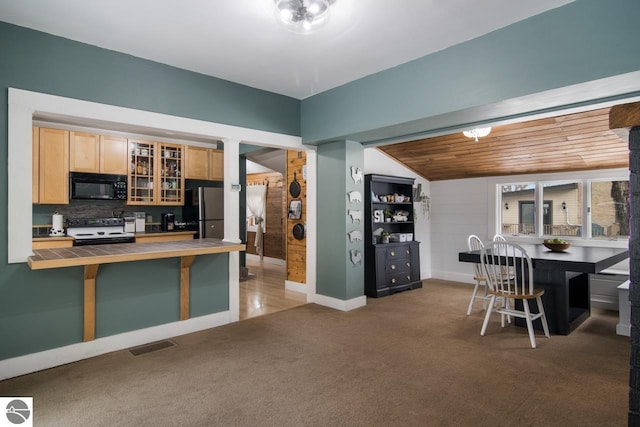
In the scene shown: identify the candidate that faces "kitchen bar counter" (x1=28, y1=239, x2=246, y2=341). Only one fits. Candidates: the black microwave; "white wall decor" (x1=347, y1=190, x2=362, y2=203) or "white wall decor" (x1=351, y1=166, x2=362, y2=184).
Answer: the black microwave

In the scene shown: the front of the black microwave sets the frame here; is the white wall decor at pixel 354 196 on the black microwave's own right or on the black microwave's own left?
on the black microwave's own left

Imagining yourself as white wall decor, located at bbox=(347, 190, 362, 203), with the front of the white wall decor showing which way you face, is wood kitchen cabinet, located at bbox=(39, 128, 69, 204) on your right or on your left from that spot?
on your right

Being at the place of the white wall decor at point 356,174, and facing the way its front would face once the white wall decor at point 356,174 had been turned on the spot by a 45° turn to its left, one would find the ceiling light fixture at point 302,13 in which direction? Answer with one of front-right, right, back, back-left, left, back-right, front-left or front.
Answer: right

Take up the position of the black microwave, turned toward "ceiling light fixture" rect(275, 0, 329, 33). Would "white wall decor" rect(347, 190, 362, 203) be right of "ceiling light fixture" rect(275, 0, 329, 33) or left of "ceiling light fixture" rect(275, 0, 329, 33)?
left

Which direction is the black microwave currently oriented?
toward the camera

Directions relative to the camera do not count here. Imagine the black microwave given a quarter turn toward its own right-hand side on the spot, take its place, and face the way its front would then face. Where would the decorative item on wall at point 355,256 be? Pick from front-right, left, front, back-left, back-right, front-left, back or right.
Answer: back-left

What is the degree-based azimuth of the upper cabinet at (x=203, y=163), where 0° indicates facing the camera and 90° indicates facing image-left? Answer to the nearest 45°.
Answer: approximately 315°

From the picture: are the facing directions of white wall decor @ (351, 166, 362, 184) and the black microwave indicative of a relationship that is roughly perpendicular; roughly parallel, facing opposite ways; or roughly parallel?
roughly parallel

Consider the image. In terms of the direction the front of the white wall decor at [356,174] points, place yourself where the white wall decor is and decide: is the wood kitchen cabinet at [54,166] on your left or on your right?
on your right

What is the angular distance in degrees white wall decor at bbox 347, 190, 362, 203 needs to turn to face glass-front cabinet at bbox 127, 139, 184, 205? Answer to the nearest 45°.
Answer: approximately 135° to its right

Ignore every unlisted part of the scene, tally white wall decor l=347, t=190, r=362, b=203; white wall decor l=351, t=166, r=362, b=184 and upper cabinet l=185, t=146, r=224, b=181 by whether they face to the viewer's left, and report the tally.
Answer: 0

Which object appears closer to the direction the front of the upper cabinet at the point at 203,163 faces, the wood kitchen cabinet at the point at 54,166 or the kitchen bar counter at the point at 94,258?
the kitchen bar counter

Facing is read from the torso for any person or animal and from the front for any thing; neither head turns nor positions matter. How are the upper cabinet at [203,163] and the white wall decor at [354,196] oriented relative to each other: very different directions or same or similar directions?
same or similar directions
